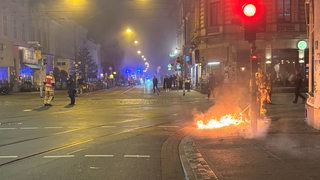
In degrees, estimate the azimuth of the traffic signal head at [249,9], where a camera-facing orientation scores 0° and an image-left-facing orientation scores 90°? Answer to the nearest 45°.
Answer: approximately 0°
